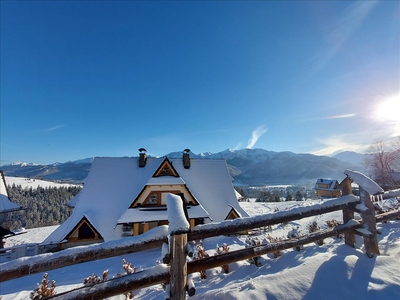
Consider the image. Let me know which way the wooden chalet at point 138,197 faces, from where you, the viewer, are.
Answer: facing the viewer

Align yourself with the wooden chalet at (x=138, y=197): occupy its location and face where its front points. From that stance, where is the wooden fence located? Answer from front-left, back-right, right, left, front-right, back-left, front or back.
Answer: front
